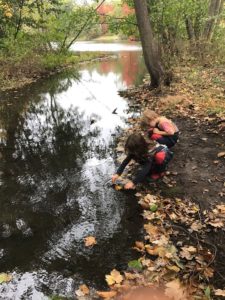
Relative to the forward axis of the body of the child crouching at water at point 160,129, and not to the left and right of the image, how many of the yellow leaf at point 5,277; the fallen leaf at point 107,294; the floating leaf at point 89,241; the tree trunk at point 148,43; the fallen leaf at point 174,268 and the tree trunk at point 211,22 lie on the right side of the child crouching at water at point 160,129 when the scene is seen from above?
2

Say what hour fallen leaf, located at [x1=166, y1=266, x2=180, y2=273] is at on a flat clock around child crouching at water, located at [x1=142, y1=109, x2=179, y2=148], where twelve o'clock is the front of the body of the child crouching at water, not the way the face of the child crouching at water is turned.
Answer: The fallen leaf is roughly at 9 o'clock from the child crouching at water.

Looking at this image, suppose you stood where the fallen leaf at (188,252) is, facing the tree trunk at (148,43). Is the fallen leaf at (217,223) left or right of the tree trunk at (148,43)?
right

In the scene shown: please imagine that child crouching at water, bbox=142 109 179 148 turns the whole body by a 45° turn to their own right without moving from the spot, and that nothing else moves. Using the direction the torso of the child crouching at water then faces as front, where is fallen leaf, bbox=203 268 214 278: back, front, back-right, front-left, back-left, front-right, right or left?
back-left

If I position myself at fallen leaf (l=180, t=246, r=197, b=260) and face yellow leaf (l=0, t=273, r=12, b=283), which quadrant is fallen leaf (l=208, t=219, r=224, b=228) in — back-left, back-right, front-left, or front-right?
back-right

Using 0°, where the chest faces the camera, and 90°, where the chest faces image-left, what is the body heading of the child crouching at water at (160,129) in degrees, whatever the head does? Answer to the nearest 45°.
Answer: approximately 90°

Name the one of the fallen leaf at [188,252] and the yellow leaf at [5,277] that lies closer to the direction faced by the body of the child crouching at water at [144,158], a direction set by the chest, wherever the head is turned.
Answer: the yellow leaf

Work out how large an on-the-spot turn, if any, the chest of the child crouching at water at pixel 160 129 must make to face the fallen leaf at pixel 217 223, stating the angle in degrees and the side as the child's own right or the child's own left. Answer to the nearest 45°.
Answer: approximately 90° to the child's own left

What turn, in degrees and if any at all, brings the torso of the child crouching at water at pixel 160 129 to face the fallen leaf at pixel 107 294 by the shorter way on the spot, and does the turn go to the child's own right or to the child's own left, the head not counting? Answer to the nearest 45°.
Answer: approximately 90° to the child's own left

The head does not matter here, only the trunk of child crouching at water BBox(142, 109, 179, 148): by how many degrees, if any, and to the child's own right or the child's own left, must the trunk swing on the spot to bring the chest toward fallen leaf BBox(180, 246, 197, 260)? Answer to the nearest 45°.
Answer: approximately 90° to the child's own left

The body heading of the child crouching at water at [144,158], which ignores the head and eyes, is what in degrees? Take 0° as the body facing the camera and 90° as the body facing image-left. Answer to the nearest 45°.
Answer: approximately 45°

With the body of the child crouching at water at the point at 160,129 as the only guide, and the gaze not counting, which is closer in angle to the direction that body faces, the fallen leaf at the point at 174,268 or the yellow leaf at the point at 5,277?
the yellow leaf

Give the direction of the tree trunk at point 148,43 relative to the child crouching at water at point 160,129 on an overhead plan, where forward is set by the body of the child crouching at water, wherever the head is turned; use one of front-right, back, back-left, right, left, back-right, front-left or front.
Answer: right

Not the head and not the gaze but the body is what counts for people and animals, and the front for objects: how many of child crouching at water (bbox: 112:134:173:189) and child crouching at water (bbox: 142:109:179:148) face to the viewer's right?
0

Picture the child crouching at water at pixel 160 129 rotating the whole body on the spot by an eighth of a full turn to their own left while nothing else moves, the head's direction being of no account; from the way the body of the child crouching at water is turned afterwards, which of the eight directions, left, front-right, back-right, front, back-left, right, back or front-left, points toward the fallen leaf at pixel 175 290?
front-left

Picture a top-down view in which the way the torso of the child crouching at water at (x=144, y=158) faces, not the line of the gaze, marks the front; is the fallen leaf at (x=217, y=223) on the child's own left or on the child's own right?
on the child's own left
